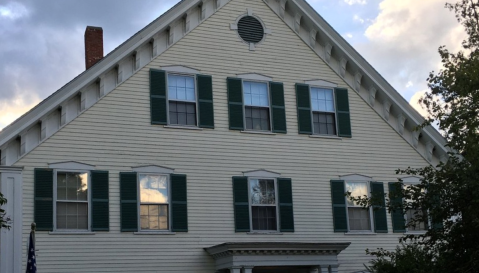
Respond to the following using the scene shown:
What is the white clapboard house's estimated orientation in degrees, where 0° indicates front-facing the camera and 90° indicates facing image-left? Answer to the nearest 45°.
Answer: approximately 0°

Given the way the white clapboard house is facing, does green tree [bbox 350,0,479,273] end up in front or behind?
in front
